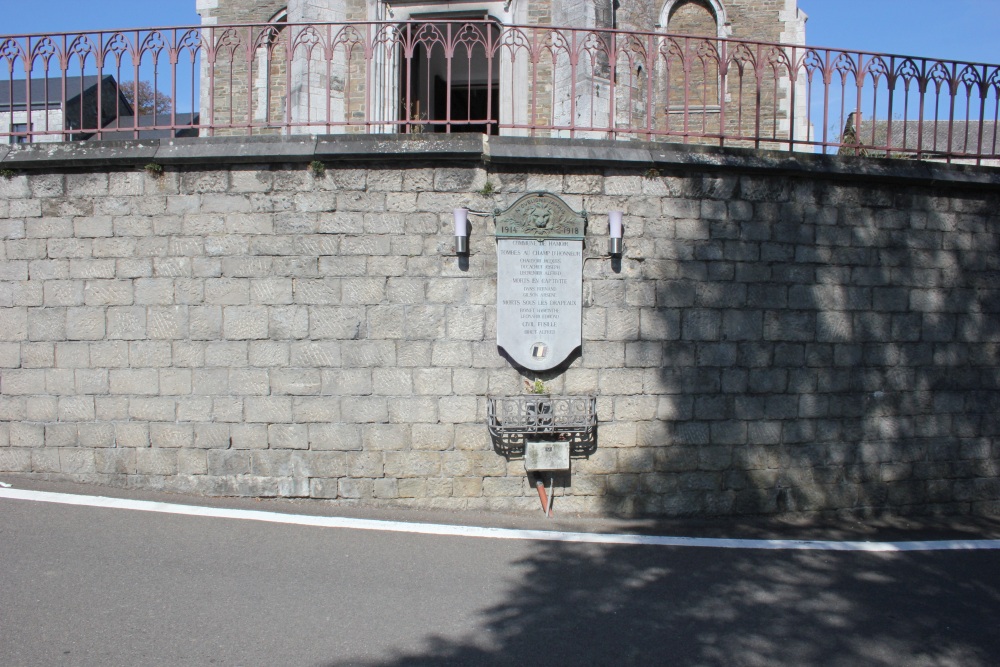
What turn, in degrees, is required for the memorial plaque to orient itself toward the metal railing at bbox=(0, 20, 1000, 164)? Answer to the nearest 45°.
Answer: approximately 180°

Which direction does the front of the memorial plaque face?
toward the camera
